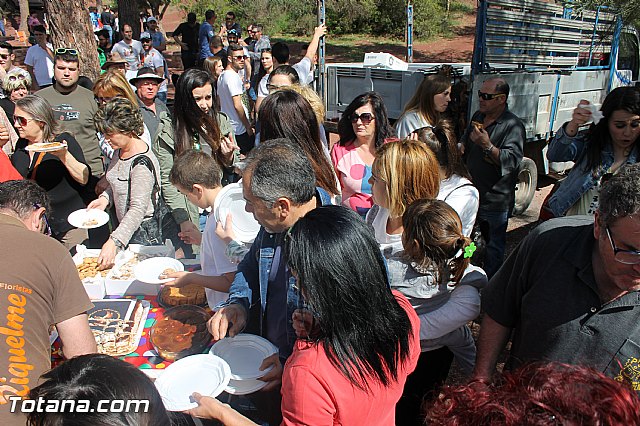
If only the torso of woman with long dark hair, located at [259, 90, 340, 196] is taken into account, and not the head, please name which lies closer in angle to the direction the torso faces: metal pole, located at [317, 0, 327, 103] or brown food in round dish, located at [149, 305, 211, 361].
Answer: the metal pole

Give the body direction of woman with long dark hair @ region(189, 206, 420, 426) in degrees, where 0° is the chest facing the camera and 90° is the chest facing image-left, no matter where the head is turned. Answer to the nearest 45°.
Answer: approximately 135°

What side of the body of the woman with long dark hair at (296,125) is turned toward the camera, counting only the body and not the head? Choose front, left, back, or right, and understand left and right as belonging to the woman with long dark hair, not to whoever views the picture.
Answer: back

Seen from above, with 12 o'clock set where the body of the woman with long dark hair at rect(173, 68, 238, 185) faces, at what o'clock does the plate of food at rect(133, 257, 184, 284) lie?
The plate of food is roughly at 2 o'clock from the woman with long dark hair.

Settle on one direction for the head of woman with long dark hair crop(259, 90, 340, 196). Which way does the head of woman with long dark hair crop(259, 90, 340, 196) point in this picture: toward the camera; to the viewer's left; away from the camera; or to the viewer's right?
away from the camera

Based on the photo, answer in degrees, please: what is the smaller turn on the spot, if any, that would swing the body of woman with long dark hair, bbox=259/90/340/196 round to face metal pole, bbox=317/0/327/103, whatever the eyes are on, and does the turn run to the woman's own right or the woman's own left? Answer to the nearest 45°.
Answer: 0° — they already face it

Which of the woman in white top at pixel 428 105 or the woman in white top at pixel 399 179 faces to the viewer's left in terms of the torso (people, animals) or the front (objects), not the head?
the woman in white top at pixel 399 179
